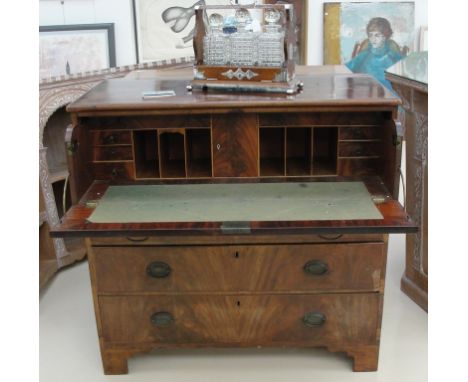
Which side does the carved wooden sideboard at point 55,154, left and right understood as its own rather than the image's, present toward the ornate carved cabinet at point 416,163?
front

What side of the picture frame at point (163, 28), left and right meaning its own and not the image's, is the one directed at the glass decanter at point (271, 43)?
front

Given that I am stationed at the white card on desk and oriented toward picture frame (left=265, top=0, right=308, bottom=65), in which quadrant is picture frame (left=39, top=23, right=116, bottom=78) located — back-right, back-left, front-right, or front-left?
front-left

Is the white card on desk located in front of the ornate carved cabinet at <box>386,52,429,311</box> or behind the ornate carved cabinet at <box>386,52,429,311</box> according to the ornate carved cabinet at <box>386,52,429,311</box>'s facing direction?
in front

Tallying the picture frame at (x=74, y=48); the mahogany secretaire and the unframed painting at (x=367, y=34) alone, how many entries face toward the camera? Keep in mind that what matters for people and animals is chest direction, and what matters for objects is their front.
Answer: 3

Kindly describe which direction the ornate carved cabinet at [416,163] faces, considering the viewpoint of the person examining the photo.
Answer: facing the viewer and to the left of the viewer

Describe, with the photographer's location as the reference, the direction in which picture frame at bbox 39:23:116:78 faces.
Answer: facing the viewer

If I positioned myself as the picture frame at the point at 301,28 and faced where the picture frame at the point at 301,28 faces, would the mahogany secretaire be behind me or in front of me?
in front

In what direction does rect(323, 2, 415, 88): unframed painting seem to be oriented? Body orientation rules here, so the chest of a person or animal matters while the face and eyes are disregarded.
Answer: toward the camera

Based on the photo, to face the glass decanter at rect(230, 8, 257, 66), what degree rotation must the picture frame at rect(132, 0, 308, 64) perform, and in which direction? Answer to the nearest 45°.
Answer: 0° — it already faces it
